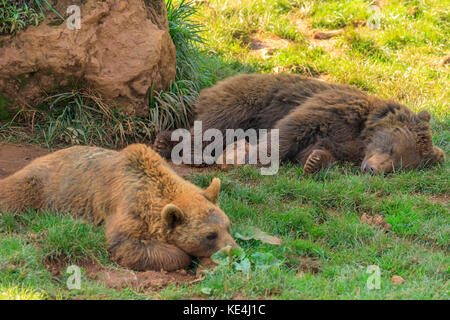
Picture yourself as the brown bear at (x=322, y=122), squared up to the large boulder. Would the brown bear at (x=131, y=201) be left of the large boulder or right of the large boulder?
left

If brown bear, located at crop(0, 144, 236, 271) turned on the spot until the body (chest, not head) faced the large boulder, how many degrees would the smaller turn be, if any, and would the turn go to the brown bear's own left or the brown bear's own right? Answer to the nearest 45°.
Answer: approximately 135° to the brown bear's own left

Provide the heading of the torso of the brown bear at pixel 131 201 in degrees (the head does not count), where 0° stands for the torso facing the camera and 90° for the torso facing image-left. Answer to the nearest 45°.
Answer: approximately 315°

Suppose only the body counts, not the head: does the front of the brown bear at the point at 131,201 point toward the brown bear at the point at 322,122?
no

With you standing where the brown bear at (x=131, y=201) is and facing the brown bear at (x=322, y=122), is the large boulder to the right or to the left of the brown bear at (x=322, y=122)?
left
